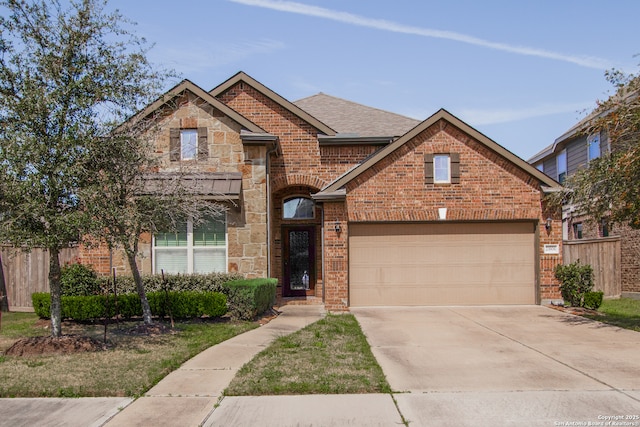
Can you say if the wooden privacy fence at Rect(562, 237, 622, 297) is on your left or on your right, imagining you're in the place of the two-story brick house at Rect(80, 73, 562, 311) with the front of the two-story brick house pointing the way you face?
on your left

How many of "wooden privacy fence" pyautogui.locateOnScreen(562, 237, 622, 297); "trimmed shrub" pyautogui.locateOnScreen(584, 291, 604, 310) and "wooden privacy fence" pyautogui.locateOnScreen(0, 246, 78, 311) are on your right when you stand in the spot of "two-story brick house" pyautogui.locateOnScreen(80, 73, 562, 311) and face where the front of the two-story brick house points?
1

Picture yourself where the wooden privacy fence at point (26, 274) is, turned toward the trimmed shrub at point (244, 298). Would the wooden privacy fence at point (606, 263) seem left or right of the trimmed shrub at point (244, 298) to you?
left

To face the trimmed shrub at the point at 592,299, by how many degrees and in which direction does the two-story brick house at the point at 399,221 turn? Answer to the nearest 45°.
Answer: approximately 90° to its left

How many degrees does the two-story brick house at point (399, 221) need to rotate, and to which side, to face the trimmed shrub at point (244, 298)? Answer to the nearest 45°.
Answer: approximately 45° to its right

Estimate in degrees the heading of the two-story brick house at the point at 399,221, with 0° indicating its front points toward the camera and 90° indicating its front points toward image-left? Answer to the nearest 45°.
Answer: approximately 0°

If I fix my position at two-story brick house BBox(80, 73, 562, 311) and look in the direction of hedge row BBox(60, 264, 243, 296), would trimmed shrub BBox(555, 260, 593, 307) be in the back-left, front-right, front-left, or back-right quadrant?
back-left

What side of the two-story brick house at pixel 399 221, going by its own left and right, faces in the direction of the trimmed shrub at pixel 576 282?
left

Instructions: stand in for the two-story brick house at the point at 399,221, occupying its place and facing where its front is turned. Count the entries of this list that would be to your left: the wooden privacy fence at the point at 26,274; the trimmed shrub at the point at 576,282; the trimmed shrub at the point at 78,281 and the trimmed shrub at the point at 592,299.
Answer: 2

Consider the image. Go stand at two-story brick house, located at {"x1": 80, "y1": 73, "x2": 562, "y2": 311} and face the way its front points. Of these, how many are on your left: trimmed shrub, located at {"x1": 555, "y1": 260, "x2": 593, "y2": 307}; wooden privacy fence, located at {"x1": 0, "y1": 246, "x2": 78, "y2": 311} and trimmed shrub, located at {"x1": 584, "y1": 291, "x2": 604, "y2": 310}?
2

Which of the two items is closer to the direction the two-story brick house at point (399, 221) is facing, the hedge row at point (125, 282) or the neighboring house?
the hedge row

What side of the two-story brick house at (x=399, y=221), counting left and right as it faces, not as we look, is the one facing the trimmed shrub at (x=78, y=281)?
right

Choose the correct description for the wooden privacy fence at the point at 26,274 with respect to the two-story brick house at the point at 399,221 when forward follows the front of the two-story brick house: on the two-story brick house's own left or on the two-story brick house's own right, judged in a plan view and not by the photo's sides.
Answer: on the two-story brick house's own right
